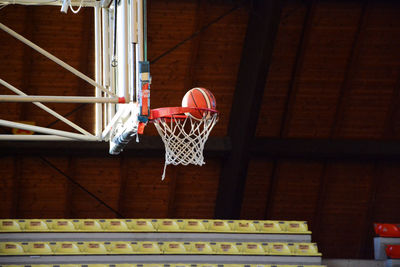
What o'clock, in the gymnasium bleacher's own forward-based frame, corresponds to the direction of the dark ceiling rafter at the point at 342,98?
The dark ceiling rafter is roughly at 8 o'clock from the gymnasium bleacher.

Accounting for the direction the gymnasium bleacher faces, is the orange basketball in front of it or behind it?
in front

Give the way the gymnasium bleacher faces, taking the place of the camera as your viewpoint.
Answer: facing the viewer

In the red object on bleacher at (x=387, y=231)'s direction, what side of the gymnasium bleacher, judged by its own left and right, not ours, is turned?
left
